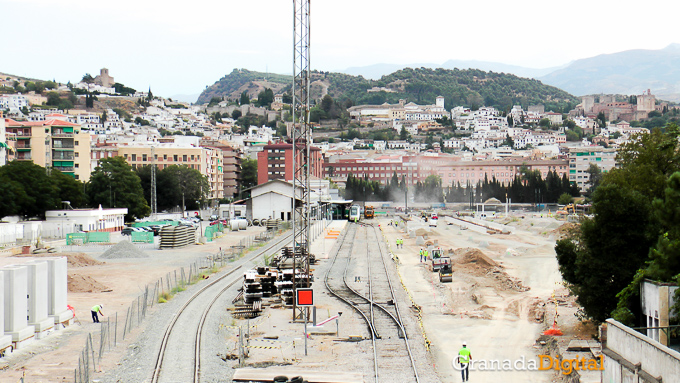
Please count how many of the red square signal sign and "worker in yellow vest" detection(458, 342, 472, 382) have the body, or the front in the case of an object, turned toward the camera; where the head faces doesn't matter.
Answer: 1

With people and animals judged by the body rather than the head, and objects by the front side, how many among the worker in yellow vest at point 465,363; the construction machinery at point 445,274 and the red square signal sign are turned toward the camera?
2

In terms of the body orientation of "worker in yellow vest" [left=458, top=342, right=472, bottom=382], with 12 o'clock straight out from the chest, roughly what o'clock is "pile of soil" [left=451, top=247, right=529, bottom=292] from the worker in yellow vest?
The pile of soil is roughly at 12 o'clock from the worker in yellow vest.

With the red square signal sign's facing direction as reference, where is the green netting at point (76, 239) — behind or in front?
behind

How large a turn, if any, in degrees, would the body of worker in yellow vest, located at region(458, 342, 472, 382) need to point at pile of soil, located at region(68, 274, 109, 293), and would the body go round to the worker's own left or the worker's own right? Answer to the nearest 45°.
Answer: approximately 45° to the worker's own left

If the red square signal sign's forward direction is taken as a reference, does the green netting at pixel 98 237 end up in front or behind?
behind

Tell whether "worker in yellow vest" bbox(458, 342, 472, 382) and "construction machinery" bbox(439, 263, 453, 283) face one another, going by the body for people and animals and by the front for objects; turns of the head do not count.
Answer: yes

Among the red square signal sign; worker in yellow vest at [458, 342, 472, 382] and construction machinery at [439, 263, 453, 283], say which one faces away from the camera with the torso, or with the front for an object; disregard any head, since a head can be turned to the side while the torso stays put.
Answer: the worker in yellow vest

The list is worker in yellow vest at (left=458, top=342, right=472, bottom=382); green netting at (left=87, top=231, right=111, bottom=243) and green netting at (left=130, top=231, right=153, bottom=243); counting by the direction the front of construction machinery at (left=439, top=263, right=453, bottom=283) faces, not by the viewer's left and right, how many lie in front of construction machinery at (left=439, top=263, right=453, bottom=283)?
1

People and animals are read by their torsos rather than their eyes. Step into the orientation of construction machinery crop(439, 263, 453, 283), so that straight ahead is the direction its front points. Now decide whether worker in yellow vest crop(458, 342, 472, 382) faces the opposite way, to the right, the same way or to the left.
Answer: the opposite way

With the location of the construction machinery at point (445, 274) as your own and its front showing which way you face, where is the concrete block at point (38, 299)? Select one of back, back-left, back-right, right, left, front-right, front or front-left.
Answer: front-right

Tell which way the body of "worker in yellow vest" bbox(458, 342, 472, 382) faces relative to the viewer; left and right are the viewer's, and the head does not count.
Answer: facing away from the viewer

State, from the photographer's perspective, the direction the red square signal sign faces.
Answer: facing the viewer

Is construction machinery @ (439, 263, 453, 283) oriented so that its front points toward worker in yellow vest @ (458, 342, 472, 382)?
yes

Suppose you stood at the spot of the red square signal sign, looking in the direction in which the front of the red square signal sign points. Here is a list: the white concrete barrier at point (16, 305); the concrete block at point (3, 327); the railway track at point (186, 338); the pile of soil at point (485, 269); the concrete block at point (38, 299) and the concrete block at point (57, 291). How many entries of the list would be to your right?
5

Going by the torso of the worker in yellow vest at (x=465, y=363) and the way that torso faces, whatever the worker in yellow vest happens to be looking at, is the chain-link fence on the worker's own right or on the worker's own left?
on the worker's own left

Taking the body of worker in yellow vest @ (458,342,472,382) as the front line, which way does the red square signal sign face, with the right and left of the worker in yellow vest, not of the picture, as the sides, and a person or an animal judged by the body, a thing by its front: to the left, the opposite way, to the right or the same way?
the opposite way

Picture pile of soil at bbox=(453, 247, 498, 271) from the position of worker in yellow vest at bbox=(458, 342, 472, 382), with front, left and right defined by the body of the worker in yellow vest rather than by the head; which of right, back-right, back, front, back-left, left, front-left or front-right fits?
front

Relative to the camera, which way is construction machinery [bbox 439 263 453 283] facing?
toward the camera
